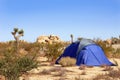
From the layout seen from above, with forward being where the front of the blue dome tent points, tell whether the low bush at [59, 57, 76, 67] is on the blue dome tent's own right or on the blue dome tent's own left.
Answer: on the blue dome tent's own right

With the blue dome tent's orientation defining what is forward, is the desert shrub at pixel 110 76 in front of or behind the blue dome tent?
in front
